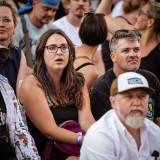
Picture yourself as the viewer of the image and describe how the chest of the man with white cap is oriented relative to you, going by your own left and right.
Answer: facing the viewer and to the right of the viewer

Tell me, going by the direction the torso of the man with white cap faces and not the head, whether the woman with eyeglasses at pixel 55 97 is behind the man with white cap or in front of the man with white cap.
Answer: behind

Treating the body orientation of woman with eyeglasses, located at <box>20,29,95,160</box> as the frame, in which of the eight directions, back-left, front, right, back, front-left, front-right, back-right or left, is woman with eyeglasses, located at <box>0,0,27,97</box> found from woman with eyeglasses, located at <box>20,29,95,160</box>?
back

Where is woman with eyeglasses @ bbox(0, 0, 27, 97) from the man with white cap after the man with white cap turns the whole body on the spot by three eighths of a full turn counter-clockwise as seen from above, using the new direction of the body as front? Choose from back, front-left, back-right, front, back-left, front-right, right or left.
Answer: front-left

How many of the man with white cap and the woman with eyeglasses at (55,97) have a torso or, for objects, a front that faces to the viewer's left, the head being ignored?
0

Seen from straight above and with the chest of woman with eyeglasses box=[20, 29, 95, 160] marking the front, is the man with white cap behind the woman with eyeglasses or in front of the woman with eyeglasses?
in front
